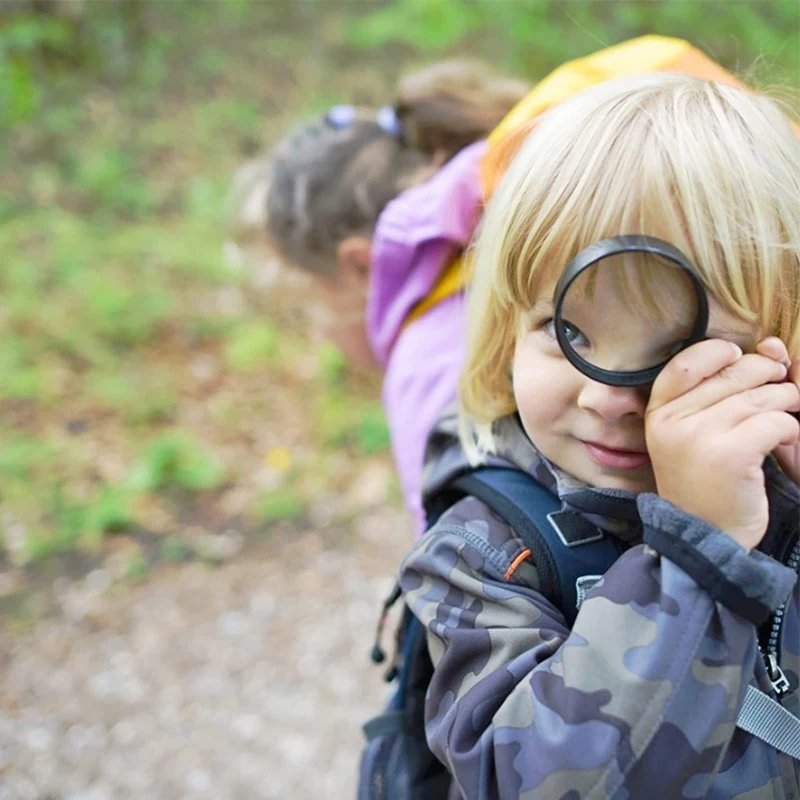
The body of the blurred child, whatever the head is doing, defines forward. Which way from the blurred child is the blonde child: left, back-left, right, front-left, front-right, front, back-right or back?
left

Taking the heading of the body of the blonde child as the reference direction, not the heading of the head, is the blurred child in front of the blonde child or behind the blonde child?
behind

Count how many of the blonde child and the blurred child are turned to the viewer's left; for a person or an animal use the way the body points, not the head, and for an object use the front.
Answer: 1

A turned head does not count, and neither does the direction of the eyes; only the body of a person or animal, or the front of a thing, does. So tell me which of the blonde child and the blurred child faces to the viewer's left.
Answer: the blurred child

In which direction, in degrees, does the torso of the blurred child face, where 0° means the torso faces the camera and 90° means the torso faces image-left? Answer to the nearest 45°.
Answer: approximately 90°
